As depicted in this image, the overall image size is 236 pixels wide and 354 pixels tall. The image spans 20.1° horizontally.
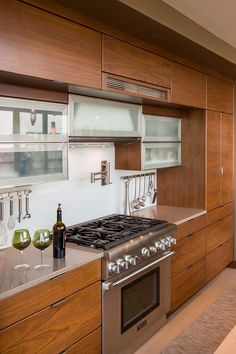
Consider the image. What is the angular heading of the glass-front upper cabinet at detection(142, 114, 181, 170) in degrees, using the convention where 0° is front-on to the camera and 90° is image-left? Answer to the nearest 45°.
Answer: approximately 315°

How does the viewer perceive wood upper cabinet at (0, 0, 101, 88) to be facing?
facing the viewer and to the right of the viewer

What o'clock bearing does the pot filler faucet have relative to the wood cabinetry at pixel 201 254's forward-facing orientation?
The pot filler faucet is roughly at 3 o'clock from the wood cabinetry.

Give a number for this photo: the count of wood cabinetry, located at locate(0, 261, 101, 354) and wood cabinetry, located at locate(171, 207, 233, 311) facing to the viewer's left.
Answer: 0

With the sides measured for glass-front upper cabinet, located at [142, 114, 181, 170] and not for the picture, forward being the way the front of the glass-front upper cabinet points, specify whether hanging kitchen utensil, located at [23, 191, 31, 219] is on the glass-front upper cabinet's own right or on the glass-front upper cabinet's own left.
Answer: on the glass-front upper cabinet's own right

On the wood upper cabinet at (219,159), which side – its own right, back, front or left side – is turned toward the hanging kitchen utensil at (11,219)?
right

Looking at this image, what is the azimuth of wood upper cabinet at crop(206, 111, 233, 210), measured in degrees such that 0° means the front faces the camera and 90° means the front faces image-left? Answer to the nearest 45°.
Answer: approximately 315°

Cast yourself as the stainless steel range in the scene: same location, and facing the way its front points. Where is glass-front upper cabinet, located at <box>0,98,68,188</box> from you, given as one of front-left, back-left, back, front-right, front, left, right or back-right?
right
